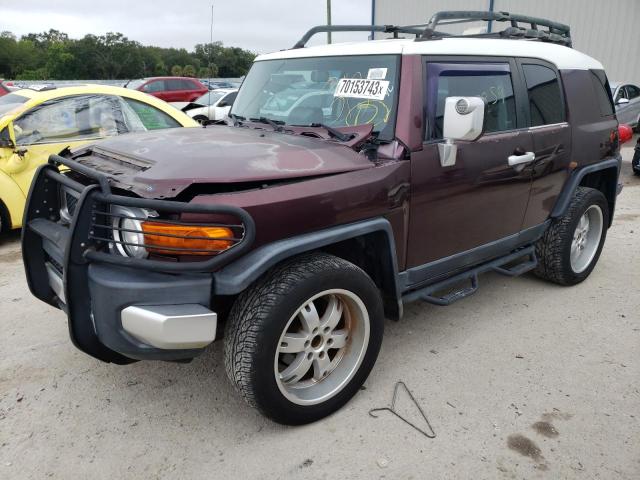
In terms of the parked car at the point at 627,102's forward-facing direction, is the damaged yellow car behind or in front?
in front

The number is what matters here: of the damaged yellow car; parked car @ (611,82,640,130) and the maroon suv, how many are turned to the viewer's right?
0

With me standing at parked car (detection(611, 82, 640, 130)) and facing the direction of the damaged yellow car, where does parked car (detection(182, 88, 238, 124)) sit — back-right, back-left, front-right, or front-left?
front-right

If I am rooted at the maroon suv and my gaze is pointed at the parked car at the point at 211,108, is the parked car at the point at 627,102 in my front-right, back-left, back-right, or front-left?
front-right

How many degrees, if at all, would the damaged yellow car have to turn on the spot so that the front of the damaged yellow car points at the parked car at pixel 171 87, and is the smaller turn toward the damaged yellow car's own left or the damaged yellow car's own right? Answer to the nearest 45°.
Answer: approximately 135° to the damaged yellow car's own right

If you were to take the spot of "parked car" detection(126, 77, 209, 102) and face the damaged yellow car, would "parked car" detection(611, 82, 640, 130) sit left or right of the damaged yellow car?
left

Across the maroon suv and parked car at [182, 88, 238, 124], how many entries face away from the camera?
0

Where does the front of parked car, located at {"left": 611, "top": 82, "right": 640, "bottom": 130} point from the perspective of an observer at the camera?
facing the viewer and to the left of the viewer

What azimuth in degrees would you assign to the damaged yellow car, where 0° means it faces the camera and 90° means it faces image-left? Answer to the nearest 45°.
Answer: approximately 45°

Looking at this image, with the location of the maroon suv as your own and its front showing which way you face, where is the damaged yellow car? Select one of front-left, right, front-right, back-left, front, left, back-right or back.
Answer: right

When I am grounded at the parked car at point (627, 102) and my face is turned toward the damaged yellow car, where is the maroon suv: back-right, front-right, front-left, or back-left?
front-left

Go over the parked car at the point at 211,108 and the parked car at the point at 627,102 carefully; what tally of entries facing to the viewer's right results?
0
